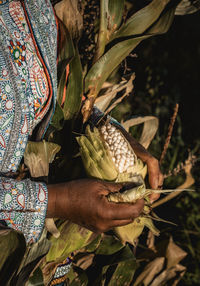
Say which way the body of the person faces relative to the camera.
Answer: to the viewer's right
